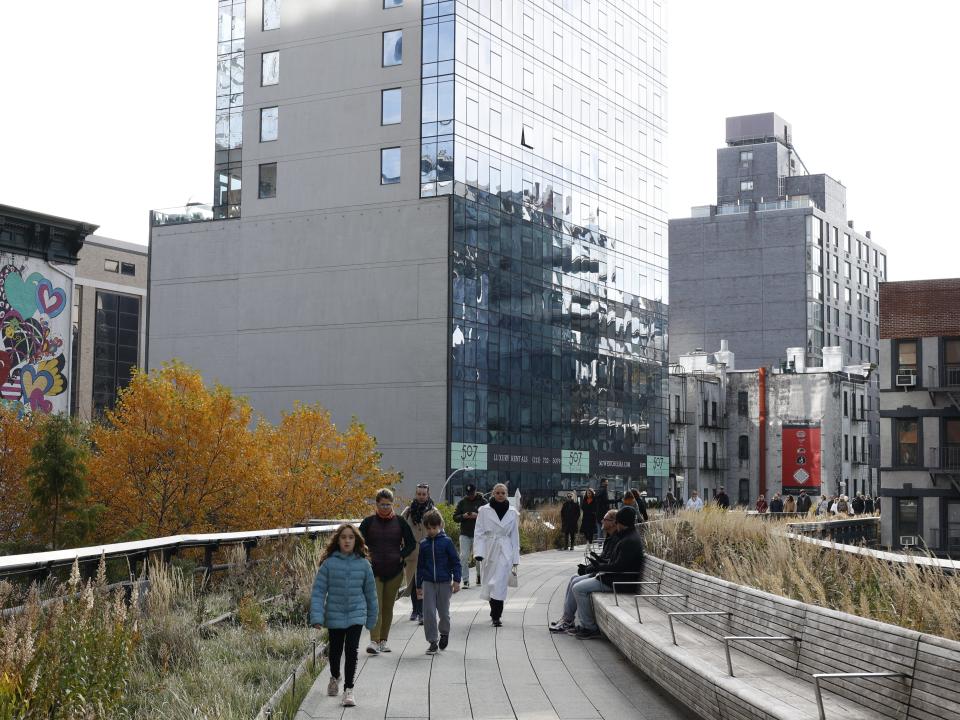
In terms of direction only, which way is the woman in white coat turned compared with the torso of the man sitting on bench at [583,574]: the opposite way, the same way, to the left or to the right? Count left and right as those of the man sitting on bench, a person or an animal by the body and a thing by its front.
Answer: to the left

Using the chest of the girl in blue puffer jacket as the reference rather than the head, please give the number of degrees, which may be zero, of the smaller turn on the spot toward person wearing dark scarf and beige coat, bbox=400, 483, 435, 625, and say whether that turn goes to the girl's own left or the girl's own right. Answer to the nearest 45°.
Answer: approximately 180°

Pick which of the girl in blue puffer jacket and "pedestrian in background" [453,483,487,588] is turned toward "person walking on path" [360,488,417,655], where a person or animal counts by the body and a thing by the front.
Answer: the pedestrian in background

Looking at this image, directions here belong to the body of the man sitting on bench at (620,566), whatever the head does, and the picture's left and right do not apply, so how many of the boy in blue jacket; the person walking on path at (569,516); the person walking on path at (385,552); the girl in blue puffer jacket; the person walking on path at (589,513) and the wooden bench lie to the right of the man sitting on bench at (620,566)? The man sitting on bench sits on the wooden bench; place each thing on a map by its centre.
2

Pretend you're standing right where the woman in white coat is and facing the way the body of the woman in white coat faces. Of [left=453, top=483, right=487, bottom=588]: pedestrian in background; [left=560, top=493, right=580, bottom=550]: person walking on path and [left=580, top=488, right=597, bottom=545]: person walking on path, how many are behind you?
3

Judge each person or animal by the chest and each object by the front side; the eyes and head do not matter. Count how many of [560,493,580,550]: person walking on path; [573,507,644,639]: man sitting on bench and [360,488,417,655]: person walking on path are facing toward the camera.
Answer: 2

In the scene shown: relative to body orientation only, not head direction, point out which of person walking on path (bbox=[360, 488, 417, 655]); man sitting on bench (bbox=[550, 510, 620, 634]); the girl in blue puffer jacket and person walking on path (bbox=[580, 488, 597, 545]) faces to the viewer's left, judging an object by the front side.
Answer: the man sitting on bench

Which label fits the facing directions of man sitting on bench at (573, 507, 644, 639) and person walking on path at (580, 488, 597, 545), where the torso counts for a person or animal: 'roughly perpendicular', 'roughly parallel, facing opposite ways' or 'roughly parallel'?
roughly perpendicular

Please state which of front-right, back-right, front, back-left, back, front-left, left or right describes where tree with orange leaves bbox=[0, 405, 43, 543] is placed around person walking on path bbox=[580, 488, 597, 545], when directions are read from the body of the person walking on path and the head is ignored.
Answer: right

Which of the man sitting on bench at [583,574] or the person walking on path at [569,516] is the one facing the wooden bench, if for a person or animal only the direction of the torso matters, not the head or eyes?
the person walking on path

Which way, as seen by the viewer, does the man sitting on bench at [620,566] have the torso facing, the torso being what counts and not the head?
to the viewer's left

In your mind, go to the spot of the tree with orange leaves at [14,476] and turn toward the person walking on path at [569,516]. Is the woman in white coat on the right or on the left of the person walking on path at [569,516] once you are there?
right
